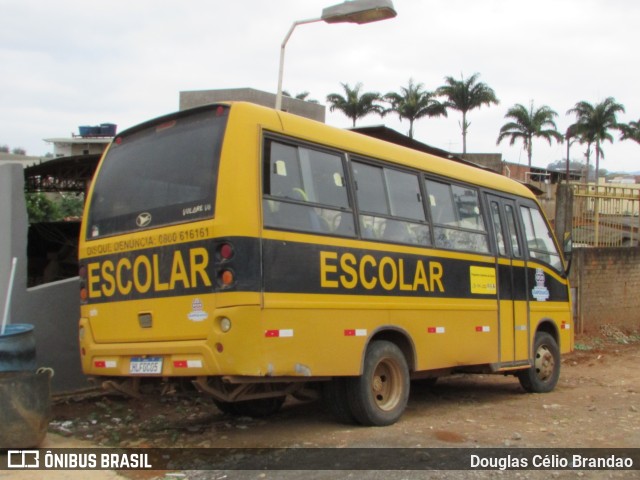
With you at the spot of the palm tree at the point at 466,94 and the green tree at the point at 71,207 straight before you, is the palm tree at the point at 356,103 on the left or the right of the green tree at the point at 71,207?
right

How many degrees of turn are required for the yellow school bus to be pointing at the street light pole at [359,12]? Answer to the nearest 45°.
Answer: approximately 45° to its left

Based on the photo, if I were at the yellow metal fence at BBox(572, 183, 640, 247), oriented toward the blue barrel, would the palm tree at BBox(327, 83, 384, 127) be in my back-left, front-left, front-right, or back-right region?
back-right

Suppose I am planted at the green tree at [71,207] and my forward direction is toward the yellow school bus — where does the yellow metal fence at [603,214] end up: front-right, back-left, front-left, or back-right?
front-left

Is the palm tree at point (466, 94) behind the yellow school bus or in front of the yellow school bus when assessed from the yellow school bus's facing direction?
in front

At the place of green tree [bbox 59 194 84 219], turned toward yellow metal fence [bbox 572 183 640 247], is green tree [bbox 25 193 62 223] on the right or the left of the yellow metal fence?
right

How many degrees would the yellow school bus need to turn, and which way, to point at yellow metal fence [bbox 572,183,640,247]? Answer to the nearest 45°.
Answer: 0° — it already faces it

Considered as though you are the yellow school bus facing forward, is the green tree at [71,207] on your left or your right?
on your left

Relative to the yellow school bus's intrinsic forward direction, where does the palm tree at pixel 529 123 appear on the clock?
The palm tree is roughly at 11 o'clock from the yellow school bus.

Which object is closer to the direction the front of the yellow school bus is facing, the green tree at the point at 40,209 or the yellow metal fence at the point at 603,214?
the yellow metal fence

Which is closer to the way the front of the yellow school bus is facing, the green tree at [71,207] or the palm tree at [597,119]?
the palm tree

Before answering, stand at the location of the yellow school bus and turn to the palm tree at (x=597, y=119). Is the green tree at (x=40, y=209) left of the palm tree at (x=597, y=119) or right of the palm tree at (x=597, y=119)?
left

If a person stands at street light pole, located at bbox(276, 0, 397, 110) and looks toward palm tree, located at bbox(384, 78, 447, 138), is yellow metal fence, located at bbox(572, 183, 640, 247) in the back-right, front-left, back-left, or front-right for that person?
front-right

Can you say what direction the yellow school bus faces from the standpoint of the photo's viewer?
facing away from the viewer and to the right of the viewer

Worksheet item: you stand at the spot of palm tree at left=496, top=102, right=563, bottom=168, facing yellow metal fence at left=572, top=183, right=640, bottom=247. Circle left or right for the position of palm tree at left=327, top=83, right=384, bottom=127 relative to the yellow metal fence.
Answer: right
